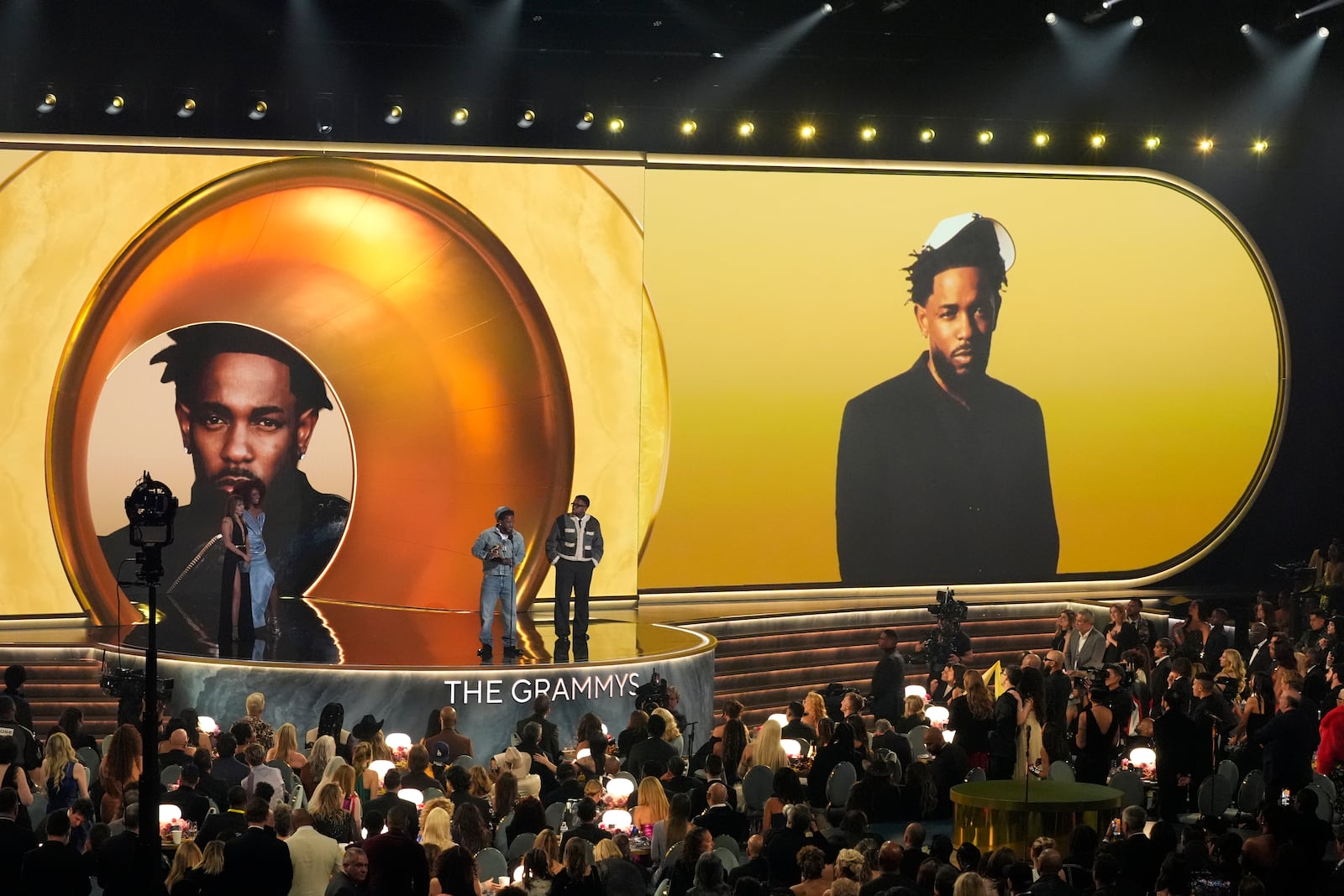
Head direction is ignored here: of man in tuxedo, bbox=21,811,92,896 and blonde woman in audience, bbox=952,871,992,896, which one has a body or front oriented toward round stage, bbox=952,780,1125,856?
the blonde woman in audience

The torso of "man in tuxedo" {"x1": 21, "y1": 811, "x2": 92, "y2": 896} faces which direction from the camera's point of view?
away from the camera

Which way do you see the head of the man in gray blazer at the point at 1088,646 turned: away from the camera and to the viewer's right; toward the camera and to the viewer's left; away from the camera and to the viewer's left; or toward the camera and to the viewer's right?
toward the camera and to the viewer's left

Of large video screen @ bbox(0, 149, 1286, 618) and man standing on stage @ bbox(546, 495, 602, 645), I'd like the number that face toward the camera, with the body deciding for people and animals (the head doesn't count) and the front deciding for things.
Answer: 2

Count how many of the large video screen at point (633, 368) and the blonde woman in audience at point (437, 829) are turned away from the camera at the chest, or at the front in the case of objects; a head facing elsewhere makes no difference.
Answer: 1

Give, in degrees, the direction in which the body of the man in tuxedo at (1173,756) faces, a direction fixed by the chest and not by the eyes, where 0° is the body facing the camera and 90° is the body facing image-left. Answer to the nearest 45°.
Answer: approximately 135°

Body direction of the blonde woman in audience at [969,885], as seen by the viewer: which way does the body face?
away from the camera

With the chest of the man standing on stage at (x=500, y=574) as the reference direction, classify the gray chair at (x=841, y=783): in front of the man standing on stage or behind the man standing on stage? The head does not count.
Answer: in front

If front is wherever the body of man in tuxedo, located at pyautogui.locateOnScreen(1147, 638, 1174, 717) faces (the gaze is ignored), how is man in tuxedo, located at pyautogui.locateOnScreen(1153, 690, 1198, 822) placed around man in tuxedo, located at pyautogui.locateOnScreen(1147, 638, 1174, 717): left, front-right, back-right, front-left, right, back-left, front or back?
left

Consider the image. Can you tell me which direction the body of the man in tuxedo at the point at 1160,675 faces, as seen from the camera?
to the viewer's left

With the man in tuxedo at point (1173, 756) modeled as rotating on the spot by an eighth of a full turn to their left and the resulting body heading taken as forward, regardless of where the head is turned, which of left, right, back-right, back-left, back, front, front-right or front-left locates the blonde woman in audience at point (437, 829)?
front-left

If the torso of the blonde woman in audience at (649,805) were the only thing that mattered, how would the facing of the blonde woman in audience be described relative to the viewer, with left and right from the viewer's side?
facing away from the viewer and to the left of the viewer

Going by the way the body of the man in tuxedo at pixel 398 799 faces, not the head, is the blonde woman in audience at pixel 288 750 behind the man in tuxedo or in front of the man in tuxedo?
in front
